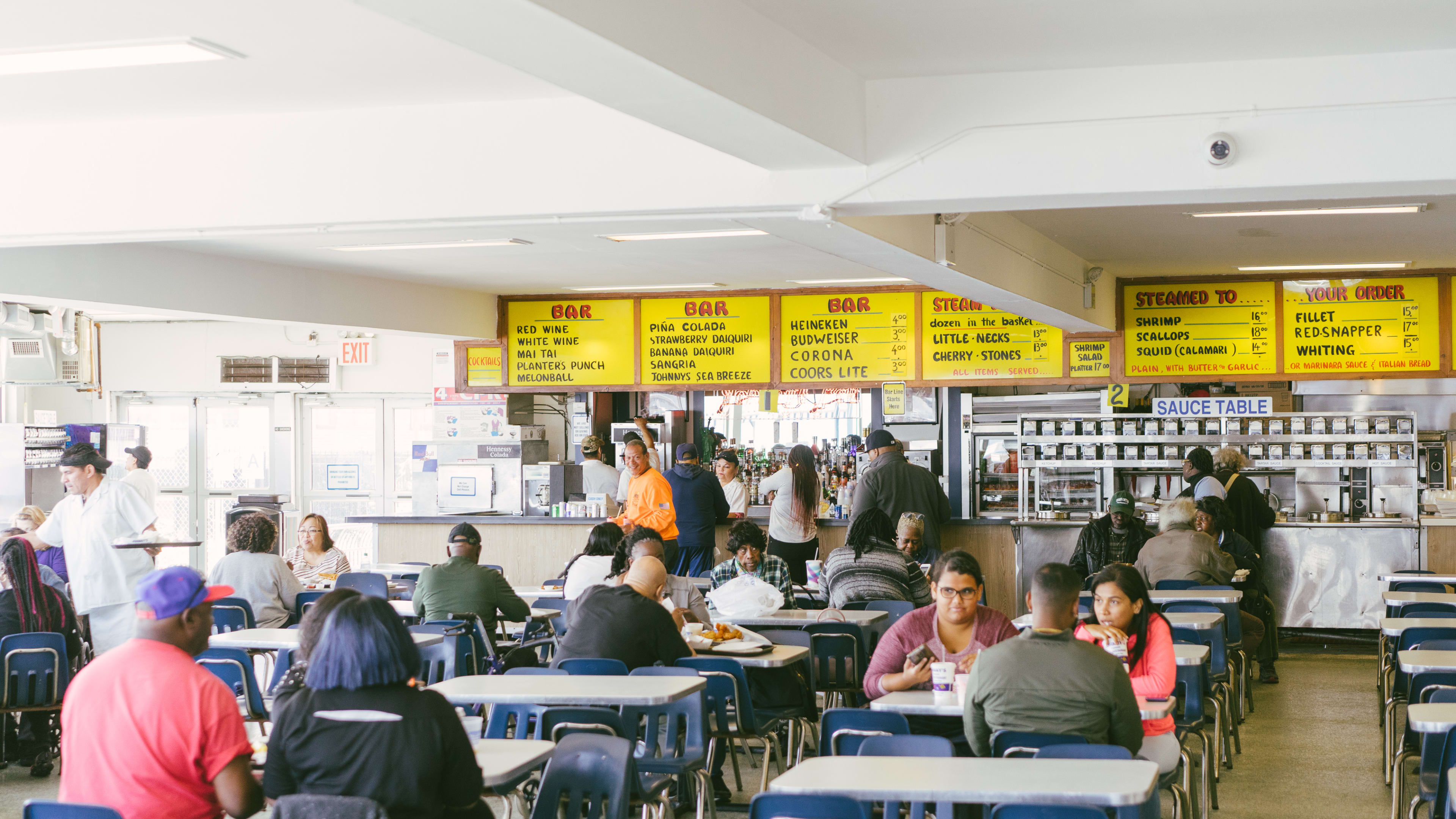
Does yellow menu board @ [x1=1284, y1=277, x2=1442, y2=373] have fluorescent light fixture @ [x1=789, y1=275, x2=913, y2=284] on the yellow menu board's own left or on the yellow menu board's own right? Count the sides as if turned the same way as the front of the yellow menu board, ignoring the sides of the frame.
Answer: on the yellow menu board's own right

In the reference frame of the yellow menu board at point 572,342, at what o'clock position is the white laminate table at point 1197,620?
The white laminate table is roughly at 11 o'clock from the yellow menu board.

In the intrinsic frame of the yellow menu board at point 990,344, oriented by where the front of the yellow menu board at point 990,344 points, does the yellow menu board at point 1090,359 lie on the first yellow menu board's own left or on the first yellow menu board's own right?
on the first yellow menu board's own left

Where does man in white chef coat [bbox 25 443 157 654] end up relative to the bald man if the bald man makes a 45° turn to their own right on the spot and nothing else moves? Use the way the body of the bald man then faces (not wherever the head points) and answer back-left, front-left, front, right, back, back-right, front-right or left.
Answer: back-left

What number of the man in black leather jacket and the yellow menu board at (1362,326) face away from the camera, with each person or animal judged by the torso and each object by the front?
0

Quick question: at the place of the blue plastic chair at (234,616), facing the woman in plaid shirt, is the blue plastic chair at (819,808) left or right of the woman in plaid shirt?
right

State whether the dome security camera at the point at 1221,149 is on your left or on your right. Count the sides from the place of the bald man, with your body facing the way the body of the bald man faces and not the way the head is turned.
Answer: on your right

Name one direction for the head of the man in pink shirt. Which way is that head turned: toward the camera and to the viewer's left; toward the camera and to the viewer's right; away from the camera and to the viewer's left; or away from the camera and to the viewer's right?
away from the camera and to the viewer's right

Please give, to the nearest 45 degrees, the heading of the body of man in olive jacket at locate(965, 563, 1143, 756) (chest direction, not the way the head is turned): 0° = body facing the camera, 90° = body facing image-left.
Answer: approximately 180°

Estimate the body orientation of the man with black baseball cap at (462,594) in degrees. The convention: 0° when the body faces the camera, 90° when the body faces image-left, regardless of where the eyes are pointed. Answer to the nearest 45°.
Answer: approximately 180°

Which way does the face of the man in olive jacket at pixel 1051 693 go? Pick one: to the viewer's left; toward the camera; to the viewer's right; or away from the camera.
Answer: away from the camera

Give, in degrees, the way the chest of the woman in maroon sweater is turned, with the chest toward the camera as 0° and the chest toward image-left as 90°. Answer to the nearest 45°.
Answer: approximately 0°
